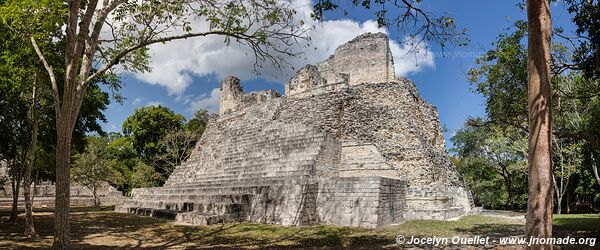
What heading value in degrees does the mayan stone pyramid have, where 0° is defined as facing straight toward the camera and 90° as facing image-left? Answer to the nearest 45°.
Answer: approximately 45°

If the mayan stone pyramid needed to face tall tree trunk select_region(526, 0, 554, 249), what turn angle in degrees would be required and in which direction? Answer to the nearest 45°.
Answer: approximately 45° to its left

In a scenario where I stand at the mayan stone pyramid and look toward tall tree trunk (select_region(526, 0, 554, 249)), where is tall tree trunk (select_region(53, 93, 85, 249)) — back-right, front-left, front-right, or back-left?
front-right

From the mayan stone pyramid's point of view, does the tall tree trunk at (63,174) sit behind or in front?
in front
